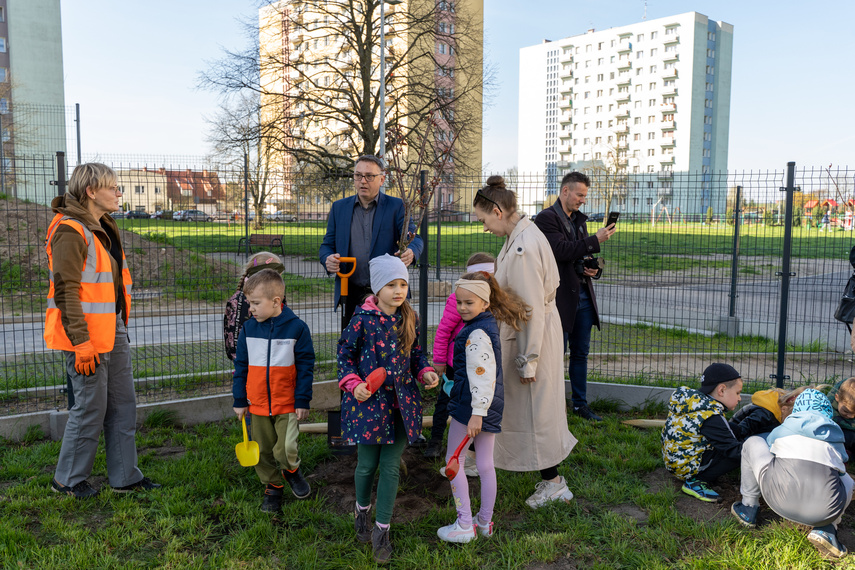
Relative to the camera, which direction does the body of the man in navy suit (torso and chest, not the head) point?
toward the camera

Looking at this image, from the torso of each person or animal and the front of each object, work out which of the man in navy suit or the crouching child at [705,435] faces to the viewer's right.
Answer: the crouching child

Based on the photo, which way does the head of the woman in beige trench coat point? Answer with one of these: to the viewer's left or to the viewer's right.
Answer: to the viewer's left

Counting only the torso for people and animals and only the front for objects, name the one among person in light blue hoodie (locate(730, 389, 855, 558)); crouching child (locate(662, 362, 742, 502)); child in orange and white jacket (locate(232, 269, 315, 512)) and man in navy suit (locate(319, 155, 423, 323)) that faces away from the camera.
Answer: the person in light blue hoodie

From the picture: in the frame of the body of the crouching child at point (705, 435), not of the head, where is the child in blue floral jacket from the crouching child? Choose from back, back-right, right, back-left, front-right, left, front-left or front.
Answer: back-right

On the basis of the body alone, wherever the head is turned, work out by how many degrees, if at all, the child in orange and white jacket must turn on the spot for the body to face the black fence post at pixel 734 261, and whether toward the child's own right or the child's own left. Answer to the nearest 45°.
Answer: approximately 135° to the child's own left

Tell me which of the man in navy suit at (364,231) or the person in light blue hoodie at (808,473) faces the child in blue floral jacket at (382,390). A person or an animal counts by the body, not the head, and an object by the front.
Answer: the man in navy suit

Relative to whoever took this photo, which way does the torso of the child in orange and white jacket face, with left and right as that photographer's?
facing the viewer

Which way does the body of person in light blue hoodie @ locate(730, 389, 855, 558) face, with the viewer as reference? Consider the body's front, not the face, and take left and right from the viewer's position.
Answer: facing away from the viewer

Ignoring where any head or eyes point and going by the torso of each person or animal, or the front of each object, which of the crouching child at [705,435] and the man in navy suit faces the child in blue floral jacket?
the man in navy suit

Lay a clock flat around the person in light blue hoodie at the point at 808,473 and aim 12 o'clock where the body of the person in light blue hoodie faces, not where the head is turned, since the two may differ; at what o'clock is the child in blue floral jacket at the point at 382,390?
The child in blue floral jacket is roughly at 8 o'clock from the person in light blue hoodie.

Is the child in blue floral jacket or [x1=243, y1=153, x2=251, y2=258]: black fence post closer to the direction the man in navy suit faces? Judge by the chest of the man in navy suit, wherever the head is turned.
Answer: the child in blue floral jacket

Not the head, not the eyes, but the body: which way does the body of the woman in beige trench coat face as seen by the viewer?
to the viewer's left

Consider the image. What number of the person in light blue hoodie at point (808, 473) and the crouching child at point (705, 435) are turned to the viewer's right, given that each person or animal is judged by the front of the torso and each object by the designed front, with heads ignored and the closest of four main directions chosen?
1

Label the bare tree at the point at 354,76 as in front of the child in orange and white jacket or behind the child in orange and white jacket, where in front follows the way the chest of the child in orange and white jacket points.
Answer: behind

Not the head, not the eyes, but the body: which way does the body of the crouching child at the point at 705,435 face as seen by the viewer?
to the viewer's right

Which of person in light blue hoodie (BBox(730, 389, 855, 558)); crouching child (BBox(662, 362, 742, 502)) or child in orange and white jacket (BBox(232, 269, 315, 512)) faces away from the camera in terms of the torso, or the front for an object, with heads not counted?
the person in light blue hoodie

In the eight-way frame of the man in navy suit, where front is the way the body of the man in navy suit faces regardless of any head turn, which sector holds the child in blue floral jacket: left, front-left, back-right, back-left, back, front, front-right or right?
front
